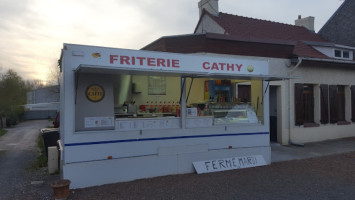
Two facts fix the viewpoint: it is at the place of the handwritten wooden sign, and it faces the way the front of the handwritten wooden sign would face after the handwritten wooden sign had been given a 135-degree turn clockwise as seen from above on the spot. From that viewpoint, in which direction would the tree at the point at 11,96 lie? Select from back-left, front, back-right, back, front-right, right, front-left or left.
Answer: front

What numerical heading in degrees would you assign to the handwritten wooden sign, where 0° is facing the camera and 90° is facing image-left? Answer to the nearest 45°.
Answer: approximately 0°
